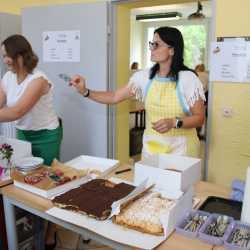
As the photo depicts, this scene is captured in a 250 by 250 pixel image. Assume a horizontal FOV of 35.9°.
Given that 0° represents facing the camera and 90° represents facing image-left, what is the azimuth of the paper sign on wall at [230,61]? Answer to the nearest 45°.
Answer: approximately 0°

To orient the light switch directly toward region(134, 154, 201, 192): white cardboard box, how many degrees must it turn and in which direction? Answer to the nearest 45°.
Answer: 0° — it already faces it

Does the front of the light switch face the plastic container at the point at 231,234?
yes

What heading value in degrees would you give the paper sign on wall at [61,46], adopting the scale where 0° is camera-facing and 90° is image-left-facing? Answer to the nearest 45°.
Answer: approximately 0°

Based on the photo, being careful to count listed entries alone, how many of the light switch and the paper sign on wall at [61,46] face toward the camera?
2

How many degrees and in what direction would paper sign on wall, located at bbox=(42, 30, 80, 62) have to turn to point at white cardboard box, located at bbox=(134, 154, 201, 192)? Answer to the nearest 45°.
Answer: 0° — it already faces it
